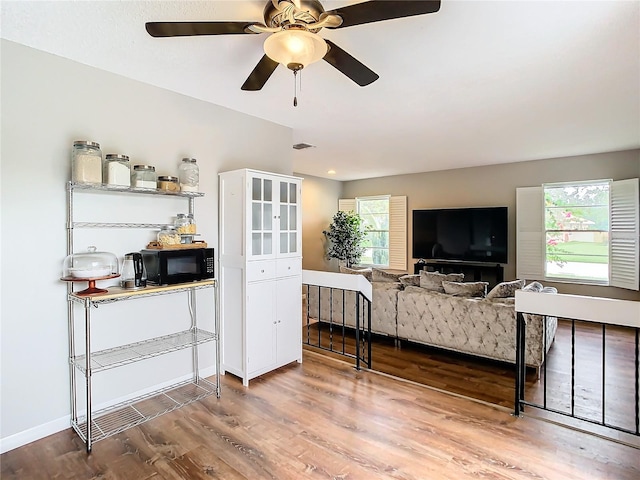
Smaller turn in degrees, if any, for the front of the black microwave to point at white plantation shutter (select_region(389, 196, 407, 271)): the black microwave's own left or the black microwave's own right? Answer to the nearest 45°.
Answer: approximately 90° to the black microwave's own left

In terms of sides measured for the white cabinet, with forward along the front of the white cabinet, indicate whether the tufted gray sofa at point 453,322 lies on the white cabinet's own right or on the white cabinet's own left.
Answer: on the white cabinet's own left

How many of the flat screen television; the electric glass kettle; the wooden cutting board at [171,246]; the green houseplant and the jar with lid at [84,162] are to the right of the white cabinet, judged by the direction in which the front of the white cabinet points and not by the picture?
3

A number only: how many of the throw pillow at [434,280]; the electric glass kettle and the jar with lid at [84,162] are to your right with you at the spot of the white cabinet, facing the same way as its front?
2

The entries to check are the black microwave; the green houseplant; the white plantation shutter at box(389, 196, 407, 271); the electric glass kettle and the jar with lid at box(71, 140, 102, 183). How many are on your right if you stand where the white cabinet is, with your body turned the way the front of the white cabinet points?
3

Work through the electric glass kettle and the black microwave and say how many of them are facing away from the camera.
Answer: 0

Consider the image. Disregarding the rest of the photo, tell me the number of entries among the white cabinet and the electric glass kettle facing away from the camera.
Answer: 0

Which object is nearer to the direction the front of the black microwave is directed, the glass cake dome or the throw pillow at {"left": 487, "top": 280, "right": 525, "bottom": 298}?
the throw pillow

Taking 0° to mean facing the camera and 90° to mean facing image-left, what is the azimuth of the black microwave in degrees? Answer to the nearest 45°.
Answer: approximately 315°

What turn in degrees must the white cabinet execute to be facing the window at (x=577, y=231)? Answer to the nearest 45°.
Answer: approximately 45° to its left

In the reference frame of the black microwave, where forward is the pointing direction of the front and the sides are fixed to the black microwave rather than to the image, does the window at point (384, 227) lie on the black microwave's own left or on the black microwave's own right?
on the black microwave's own left

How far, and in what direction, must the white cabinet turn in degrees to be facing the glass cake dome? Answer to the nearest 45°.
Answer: approximately 90° to its right

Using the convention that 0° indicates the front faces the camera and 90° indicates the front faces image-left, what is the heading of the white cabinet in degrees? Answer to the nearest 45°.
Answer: approximately 315°

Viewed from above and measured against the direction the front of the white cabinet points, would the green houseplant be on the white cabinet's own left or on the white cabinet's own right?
on the white cabinet's own left
